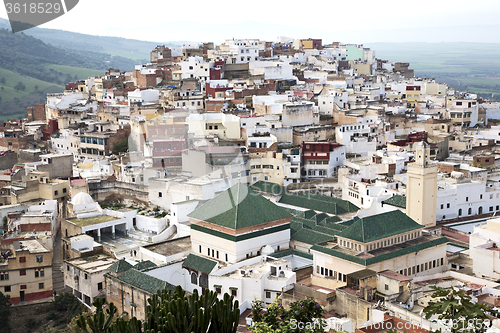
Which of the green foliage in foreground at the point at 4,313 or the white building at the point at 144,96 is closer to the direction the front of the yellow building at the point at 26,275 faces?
the green foliage in foreground

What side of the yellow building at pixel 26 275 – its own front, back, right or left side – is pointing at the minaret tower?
left

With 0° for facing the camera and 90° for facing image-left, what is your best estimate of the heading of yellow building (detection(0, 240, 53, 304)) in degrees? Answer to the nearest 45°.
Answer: approximately 0°

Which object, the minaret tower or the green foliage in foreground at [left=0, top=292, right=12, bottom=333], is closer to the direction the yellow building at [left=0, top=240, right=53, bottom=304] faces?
the green foliage in foreground

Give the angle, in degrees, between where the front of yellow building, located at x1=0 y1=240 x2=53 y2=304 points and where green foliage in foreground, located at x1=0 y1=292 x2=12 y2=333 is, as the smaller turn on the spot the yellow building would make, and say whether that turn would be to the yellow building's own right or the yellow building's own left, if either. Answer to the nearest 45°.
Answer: approximately 45° to the yellow building's own right

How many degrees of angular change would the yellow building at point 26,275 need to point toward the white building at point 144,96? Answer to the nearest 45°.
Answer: approximately 180°
